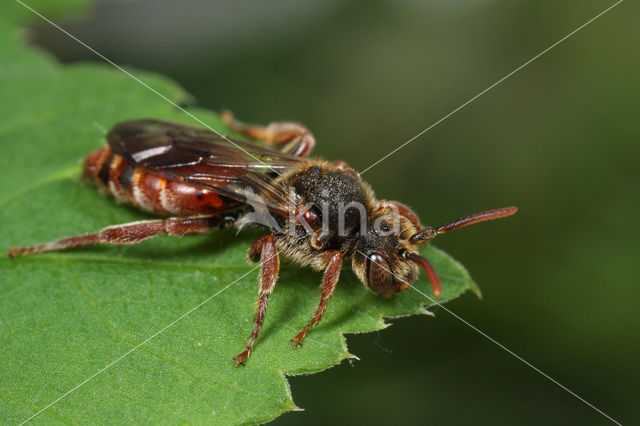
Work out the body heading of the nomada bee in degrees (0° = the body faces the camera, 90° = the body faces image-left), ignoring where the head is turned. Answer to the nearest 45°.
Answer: approximately 315°
